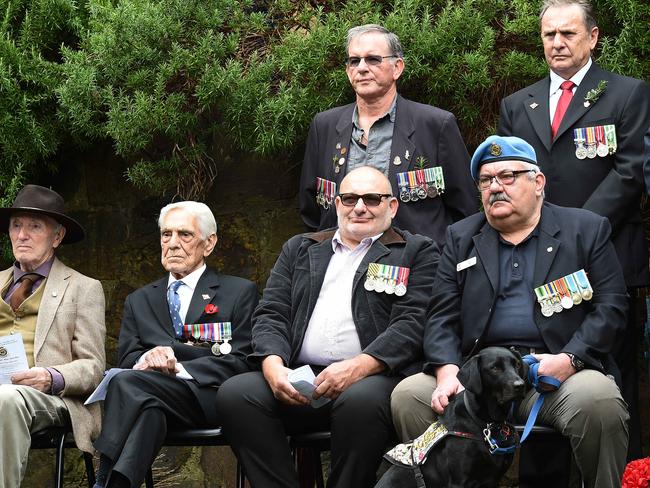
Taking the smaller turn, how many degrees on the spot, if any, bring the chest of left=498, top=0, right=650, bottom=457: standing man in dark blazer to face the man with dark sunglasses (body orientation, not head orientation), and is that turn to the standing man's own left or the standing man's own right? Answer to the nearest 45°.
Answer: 0° — they already face them

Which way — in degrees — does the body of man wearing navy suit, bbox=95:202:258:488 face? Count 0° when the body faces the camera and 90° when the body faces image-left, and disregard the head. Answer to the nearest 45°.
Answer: approximately 45°

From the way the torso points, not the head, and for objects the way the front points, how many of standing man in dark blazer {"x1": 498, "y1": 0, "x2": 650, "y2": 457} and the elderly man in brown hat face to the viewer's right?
0

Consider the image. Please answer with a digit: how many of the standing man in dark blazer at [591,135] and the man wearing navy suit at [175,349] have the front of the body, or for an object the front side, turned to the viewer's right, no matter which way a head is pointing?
0

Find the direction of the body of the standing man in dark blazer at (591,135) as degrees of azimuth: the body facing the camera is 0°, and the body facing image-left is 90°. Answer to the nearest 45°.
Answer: approximately 45°

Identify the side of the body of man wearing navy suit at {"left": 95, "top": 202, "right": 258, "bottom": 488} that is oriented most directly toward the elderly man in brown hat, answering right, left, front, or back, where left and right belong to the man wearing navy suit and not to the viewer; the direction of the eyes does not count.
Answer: right

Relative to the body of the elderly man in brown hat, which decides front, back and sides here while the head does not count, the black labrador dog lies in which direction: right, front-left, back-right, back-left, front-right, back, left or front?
left

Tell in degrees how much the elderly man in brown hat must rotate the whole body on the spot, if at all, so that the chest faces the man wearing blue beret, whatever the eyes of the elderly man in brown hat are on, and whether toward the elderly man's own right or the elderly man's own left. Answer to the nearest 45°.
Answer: approximately 90° to the elderly man's own left

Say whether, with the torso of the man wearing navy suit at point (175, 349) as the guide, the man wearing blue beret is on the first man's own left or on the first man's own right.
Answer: on the first man's own left

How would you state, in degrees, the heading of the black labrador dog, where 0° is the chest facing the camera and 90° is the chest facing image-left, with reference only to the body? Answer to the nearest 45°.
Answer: approximately 315°
